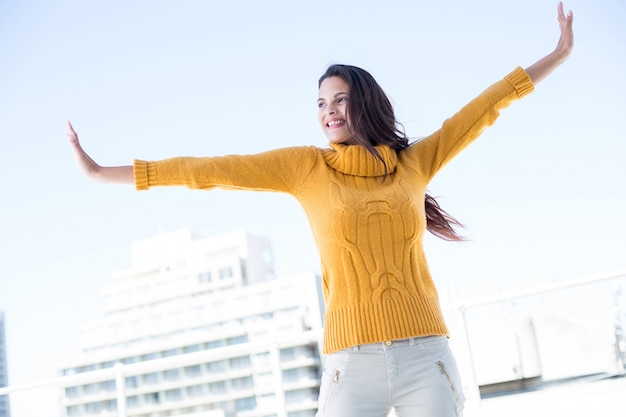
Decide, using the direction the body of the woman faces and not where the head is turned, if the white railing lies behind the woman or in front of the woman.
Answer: behind

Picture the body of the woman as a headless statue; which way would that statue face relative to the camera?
toward the camera

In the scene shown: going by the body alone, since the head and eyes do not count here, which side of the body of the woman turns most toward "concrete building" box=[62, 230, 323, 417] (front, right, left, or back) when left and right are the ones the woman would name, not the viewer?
back

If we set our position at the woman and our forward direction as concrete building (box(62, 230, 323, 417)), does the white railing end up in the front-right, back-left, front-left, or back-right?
front-right

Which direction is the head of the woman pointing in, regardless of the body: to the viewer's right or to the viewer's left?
to the viewer's left
